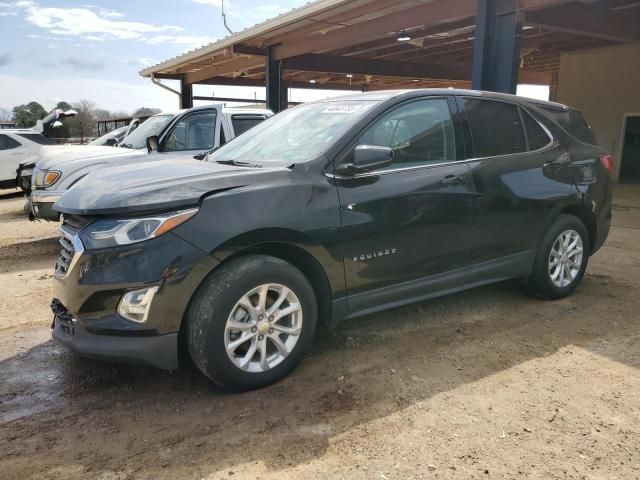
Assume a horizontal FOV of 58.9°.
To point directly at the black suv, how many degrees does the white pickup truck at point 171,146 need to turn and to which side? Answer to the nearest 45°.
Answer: approximately 45° to its left

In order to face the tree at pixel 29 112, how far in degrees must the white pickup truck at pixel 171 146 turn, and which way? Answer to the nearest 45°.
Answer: approximately 135° to its right

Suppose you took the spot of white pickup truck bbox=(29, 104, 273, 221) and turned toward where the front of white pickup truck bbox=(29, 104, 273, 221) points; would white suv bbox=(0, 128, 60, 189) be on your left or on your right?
on your right

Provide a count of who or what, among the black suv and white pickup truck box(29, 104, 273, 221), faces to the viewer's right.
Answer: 0

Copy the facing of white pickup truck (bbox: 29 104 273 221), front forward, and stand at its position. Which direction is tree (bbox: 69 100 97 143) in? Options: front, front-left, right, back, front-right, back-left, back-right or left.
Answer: back-right

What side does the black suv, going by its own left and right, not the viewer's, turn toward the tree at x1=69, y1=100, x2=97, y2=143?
right

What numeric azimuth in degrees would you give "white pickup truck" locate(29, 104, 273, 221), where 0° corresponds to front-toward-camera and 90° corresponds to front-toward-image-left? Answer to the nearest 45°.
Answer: approximately 45°

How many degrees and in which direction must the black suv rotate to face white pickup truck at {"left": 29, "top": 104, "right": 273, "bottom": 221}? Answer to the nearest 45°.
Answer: approximately 90° to its right

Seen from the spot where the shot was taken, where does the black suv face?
facing the viewer and to the left of the viewer

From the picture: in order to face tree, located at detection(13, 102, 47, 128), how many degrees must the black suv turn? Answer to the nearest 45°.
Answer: approximately 90° to its right

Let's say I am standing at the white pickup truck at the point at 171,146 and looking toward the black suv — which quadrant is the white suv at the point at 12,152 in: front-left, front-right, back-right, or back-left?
back-right
